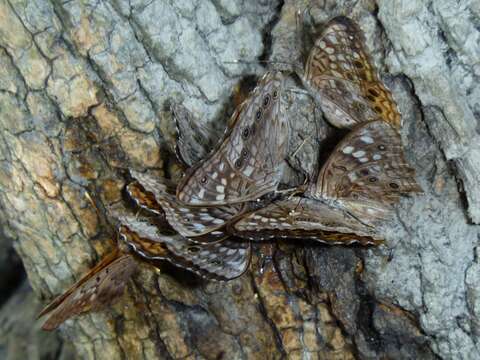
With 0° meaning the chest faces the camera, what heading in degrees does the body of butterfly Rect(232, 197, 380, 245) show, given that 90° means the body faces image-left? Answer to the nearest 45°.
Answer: approximately 90°
